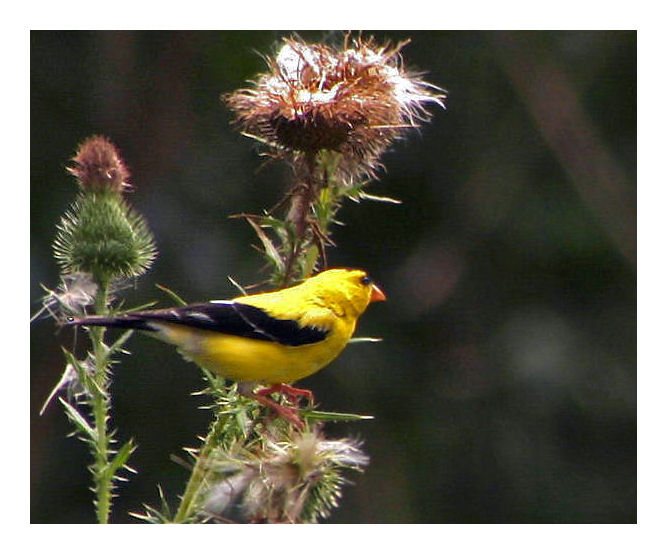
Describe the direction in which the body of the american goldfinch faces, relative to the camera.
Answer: to the viewer's right
